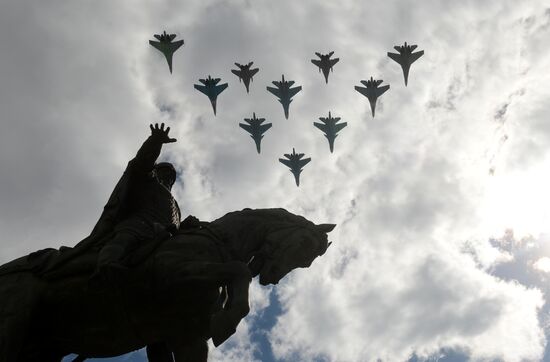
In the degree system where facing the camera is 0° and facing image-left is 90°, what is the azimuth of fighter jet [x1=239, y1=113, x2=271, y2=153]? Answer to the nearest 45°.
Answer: approximately 180°

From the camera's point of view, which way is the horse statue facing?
to the viewer's right

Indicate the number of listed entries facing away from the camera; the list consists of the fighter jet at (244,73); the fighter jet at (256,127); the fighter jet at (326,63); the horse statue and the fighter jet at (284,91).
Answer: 4

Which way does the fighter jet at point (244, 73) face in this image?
away from the camera

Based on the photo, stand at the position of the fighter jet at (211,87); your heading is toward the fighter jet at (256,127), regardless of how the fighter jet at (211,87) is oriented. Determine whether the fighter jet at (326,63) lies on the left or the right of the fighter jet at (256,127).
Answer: right

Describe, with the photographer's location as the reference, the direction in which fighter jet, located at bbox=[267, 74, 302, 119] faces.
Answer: facing away from the viewer

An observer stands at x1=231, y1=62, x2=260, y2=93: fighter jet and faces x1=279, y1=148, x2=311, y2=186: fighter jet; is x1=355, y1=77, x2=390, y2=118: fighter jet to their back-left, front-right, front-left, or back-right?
front-right

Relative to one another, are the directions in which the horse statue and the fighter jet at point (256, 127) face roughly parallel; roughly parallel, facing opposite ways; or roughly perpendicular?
roughly perpendicular

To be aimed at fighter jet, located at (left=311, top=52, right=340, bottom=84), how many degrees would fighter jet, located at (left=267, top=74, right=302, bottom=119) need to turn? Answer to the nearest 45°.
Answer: approximately 135° to its right

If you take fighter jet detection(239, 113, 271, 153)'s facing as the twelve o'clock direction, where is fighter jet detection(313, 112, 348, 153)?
fighter jet detection(313, 112, 348, 153) is roughly at 3 o'clock from fighter jet detection(239, 113, 271, 153).

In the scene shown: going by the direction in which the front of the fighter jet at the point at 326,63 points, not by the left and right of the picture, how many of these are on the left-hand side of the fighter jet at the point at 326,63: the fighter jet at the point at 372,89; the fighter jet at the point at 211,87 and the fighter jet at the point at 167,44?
2

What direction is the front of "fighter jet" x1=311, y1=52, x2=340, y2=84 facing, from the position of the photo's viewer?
facing away from the viewer

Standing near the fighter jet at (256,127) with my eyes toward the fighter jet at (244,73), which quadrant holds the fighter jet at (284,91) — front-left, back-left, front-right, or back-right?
front-left
